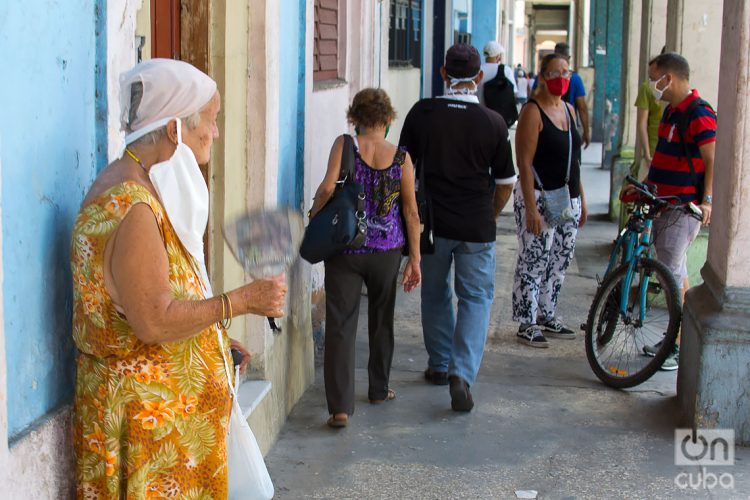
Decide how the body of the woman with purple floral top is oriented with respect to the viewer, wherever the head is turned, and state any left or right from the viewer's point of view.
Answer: facing away from the viewer

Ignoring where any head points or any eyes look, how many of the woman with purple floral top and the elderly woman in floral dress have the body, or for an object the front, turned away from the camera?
1

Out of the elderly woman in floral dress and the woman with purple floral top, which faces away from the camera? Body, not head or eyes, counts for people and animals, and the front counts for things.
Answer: the woman with purple floral top

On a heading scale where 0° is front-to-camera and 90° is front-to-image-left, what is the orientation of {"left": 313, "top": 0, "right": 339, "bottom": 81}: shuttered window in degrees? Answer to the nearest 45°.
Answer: approximately 315°

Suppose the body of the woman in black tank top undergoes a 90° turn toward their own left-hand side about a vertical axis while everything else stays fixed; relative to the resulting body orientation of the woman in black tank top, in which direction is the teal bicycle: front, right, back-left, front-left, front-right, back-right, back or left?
right

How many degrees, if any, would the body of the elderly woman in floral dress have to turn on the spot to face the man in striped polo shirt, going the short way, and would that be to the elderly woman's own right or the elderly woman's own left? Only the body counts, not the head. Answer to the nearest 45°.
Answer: approximately 45° to the elderly woman's own left

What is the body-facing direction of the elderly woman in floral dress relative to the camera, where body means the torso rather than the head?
to the viewer's right

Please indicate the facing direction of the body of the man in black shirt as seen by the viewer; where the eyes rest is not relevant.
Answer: away from the camera

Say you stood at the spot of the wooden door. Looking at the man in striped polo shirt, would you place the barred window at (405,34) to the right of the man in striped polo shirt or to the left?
left

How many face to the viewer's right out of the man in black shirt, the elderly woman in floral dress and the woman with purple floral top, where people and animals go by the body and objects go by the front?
1

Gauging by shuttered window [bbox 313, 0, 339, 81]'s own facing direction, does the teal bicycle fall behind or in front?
in front

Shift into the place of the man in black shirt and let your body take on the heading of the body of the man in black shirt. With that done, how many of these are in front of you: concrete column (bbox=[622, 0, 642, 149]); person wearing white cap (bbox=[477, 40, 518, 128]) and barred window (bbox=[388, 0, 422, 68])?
3

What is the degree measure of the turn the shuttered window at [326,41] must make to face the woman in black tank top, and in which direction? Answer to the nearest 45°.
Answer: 0° — it already faces them

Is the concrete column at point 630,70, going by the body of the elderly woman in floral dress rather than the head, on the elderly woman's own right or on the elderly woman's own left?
on the elderly woman's own left
